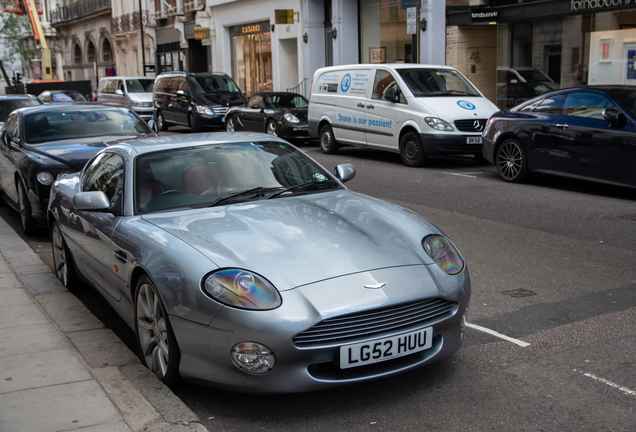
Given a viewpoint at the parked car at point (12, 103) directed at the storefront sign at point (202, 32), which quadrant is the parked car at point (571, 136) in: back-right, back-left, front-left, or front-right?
back-right

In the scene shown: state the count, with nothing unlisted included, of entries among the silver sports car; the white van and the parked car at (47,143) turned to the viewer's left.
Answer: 0

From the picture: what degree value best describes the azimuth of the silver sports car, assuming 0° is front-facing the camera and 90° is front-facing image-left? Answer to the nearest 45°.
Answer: approximately 315°

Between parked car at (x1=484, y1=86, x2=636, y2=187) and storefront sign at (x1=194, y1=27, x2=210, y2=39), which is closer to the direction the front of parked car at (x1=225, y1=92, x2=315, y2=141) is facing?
the parked car

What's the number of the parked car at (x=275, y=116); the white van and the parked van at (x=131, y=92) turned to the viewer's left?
0

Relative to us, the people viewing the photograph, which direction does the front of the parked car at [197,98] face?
facing the viewer and to the right of the viewer

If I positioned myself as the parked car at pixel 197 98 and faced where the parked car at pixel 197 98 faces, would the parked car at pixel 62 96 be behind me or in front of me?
behind

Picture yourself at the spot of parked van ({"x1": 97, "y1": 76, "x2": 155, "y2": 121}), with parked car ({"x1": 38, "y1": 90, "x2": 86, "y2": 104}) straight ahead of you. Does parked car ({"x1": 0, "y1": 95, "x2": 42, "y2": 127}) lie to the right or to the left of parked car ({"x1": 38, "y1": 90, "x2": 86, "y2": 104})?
left

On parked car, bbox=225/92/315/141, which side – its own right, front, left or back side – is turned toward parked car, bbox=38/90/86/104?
back

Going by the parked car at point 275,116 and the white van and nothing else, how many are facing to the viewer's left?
0

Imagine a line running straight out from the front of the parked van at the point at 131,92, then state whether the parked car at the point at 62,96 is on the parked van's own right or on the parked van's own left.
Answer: on the parked van's own right

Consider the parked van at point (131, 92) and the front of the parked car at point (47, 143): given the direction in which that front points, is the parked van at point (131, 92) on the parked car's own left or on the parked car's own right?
on the parked car's own left

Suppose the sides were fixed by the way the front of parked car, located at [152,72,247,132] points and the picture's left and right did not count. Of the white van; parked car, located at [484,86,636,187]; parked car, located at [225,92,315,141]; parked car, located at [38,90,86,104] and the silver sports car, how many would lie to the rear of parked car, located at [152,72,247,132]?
1

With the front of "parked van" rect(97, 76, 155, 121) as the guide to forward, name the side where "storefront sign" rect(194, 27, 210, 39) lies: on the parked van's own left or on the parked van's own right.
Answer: on the parked van's own left
